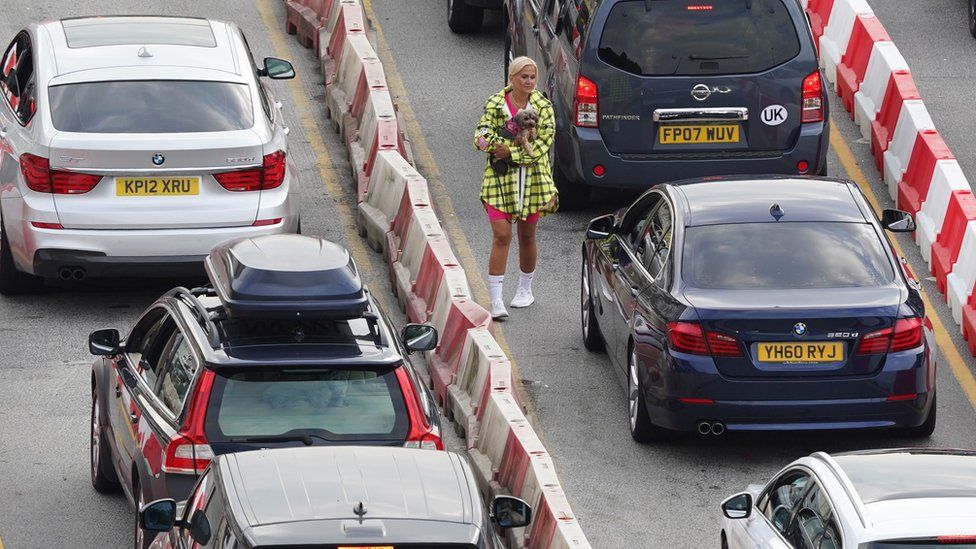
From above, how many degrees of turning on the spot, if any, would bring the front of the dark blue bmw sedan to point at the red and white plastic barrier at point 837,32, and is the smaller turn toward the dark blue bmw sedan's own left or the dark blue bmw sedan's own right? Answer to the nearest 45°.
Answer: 0° — it already faces it

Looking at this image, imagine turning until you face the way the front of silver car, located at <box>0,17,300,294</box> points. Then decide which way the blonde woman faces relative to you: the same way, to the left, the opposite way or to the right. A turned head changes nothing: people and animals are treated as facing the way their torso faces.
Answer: the opposite way

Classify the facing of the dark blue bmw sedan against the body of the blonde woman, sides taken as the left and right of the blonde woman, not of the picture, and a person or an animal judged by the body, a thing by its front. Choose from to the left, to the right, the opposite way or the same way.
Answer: the opposite way

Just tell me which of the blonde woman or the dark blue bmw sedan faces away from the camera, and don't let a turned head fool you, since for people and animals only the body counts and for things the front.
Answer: the dark blue bmw sedan

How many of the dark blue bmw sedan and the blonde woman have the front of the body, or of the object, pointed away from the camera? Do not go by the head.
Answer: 1

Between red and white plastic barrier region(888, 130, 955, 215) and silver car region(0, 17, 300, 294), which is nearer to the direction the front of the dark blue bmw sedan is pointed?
the red and white plastic barrier

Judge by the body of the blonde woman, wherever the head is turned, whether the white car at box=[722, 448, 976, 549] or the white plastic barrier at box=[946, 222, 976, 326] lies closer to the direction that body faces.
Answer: the white car

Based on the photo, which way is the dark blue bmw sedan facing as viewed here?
away from the camera

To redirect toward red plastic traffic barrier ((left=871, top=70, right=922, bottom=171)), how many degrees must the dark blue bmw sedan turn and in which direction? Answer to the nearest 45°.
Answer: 0° — it already faces it

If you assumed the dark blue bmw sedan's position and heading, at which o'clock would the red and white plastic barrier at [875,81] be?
The red and white plastic barrier is roughly at 12 o'clock from the dark blue bmw sedan.

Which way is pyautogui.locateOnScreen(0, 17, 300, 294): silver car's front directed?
away from the camera

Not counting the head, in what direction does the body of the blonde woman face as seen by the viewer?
toward the camera

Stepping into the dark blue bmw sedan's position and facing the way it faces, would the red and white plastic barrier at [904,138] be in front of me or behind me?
in front

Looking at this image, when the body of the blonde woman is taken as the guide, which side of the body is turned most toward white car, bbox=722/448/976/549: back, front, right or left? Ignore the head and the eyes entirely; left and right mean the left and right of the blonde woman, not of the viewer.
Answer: front

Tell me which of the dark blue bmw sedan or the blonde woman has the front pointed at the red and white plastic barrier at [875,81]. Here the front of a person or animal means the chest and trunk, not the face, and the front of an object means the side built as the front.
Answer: the dark blue bmw sedan

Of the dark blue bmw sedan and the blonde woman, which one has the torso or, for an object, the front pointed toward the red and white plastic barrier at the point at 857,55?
the dark blue bmw sedan

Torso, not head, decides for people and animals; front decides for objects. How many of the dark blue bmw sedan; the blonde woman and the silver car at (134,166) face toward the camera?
1
